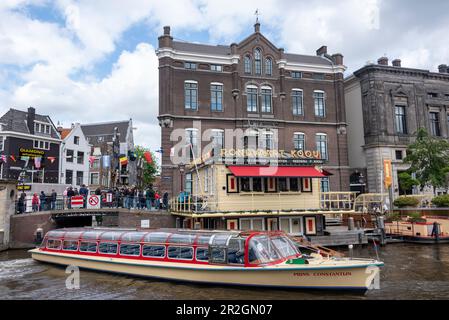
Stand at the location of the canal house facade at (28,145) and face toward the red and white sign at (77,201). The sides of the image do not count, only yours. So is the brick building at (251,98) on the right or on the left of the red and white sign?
left

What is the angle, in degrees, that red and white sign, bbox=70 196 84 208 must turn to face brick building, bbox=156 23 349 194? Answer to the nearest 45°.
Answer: approximately 90° to its left

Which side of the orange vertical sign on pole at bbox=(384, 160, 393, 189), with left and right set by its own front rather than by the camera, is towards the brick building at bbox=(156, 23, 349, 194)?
right

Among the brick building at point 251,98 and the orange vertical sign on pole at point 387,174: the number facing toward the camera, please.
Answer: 2

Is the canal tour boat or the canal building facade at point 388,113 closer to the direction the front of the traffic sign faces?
the canal tour boat

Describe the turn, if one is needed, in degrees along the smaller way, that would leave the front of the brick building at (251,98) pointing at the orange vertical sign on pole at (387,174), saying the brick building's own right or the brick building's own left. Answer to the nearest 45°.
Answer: approximately 90° to the brick building's own left

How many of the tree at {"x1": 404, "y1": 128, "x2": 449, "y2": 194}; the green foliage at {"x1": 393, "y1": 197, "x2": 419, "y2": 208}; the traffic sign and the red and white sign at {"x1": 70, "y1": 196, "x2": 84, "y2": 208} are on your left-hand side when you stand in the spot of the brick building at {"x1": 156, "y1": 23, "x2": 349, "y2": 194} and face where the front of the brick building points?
2

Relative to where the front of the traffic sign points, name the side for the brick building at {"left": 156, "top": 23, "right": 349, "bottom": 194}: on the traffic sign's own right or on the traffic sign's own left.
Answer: on the traffic sign's own left

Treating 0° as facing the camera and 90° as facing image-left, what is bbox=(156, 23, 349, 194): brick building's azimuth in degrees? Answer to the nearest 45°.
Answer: approximately 0°
